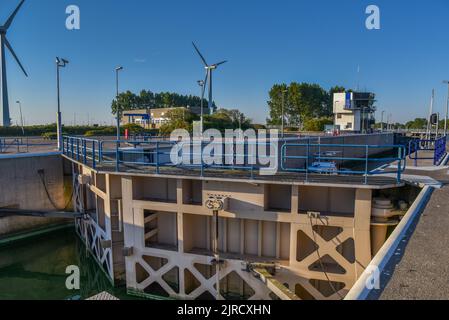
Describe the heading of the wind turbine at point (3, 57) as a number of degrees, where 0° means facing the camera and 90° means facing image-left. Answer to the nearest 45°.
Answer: approximately 45°

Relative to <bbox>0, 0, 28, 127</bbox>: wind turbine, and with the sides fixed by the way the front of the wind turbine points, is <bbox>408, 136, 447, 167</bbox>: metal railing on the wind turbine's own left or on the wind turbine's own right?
on the wind turbine's own left
